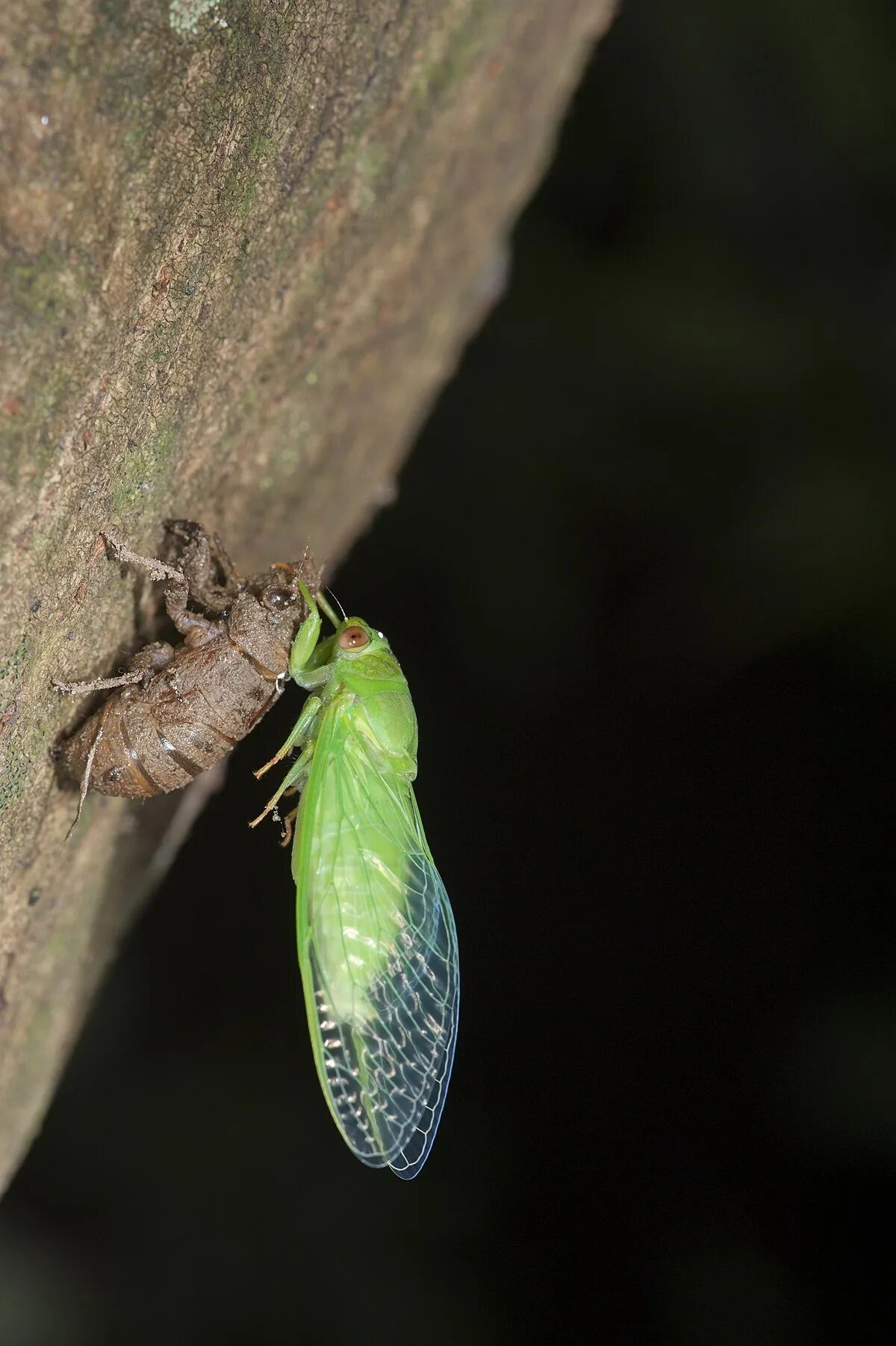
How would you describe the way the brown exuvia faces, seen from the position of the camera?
facing to the right of the viewer
